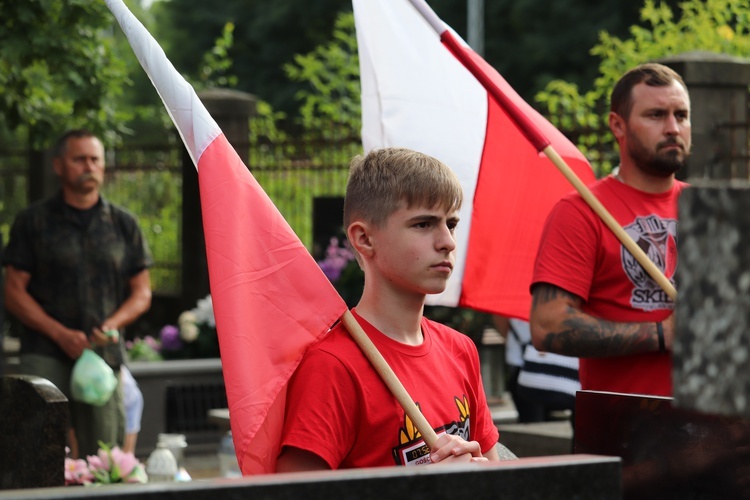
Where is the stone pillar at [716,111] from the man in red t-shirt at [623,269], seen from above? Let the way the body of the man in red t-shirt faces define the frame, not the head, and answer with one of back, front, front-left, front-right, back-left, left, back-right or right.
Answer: back-left

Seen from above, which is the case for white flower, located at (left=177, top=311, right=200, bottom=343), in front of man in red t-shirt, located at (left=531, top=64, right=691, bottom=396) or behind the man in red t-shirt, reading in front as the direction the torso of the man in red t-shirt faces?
behind

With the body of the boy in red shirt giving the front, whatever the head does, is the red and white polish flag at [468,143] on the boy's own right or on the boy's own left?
on the boy's own left

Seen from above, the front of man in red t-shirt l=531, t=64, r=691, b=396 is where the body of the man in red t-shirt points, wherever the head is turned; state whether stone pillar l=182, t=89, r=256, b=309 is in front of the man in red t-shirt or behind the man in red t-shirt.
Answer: behind

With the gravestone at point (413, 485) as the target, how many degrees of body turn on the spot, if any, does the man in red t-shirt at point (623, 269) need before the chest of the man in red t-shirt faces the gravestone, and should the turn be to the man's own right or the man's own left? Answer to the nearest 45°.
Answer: approximately 45° to the man's own right

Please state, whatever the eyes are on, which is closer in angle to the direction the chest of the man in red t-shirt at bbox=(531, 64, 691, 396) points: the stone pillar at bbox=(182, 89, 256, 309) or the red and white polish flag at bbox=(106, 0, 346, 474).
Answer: the red and white polish flag

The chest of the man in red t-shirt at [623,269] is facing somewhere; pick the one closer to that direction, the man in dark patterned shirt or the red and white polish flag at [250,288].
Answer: the red and white polish flag

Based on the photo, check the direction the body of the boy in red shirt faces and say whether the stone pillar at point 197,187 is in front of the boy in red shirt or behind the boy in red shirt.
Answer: behind
